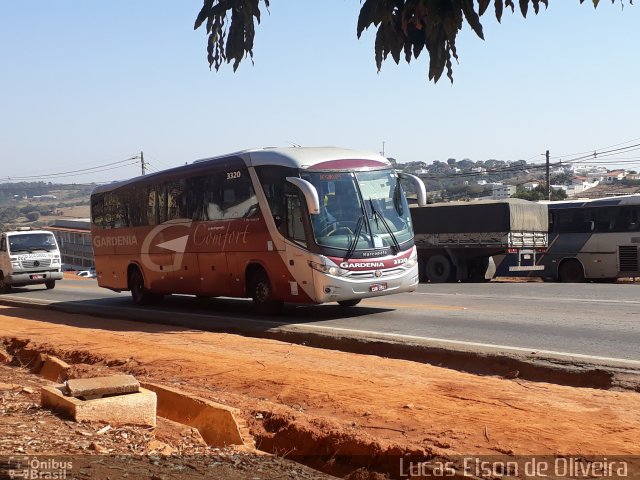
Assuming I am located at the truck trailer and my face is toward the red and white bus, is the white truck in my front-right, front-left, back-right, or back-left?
front-right

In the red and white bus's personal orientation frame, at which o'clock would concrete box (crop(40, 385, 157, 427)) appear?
The concrete box is roughly at 2 o'clock from the red and white bus.

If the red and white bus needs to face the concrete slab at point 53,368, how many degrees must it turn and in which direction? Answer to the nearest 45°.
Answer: approximately 90° to its right

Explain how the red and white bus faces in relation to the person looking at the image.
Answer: facing the viewer and to the right of the viewer

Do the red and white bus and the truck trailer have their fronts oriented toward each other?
no

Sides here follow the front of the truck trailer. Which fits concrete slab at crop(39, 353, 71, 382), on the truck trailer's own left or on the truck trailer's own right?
on the truck trailer's own left

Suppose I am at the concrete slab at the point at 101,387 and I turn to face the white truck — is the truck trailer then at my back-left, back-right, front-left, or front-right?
front-right

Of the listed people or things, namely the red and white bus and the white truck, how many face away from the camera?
0

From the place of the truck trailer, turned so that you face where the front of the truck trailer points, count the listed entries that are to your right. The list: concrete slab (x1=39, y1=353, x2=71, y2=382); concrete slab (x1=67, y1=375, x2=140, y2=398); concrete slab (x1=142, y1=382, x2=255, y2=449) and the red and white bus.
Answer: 0

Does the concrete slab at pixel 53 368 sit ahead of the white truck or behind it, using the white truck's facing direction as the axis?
ahead

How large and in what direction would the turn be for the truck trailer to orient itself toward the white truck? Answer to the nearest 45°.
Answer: approximately 45° to its left

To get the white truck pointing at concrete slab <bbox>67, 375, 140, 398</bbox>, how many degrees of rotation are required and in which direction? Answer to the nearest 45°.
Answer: approximately 45° to its right

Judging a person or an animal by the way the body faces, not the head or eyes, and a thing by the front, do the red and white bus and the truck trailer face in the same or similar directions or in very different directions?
very different directions

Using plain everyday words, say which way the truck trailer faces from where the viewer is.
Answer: facing away from the viewer and to the left of the viewer

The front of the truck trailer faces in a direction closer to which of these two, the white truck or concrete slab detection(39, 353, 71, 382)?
the white truck

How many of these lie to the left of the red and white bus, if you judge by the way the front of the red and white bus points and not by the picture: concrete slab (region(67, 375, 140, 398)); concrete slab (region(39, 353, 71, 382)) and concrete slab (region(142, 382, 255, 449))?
0

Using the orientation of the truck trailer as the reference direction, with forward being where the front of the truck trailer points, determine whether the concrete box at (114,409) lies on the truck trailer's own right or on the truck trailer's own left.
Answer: on the truck trailer's own left

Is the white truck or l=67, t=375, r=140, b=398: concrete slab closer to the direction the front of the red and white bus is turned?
the concrete slab

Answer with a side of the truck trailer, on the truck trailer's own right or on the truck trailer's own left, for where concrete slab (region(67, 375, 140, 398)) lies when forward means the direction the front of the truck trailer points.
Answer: on the truck trailer's own left
